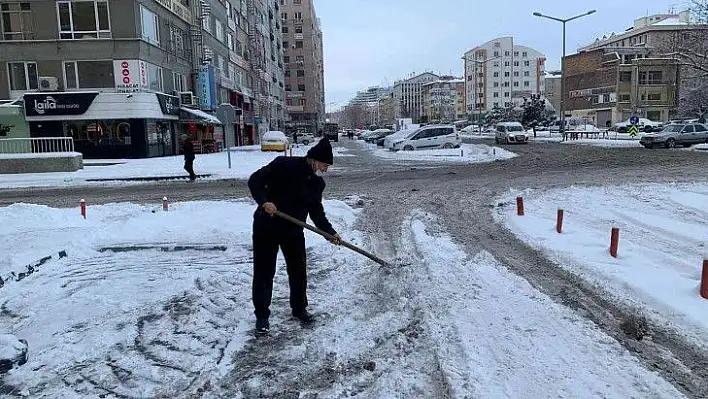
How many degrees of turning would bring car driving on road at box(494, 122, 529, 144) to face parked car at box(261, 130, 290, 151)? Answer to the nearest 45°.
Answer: approximately 90° to its right

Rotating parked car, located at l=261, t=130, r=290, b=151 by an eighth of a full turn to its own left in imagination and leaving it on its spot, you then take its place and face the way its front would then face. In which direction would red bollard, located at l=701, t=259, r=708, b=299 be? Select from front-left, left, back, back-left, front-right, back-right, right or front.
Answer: front-right

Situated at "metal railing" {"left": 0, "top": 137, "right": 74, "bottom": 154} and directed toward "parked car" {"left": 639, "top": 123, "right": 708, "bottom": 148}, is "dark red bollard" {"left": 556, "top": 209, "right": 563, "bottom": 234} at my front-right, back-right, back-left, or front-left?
front-right

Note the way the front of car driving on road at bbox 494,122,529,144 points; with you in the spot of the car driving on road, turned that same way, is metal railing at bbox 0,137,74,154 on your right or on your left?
on your right

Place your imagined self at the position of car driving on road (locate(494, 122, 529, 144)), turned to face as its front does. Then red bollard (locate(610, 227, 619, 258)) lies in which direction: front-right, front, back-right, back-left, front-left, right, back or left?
front-right

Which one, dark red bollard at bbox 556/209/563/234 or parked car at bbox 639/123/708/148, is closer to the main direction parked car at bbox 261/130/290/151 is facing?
the dark red bollard

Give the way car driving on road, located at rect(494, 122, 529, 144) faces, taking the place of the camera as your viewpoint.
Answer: facing the viewer and to the right of the viewer

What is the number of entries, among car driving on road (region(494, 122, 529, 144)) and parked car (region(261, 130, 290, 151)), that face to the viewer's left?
0

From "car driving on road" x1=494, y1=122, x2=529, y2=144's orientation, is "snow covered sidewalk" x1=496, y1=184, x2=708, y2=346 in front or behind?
in front

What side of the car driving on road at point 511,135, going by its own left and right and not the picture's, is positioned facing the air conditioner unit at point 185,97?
right

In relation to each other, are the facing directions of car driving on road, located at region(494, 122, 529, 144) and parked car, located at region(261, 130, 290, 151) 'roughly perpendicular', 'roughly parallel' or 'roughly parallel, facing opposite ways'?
roughly parallel

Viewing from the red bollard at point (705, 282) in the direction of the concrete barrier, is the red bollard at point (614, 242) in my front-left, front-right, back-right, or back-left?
front-right

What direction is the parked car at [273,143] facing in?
toward the camera
